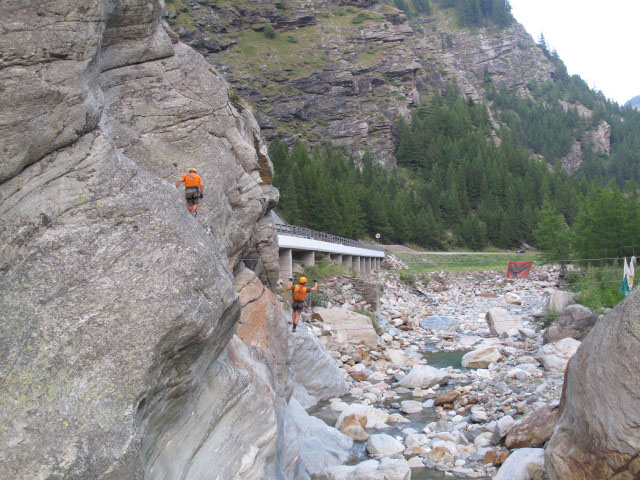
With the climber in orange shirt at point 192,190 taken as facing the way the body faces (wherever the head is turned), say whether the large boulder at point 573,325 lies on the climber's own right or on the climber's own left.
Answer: on the climber's own right

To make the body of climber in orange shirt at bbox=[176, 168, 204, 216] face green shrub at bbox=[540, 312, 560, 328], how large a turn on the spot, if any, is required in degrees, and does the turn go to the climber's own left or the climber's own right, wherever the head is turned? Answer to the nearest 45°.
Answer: approximately 45° to the climber's own right

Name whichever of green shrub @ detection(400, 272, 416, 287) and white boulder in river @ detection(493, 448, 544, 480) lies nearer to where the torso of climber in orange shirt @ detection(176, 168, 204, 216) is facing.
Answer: the green shrub

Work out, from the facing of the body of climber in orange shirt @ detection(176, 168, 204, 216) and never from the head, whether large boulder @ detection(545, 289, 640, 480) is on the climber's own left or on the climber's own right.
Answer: on the climber's own right

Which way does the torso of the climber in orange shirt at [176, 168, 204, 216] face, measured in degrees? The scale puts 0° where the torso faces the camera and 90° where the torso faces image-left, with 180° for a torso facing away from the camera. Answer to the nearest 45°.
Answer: approximately 180°
